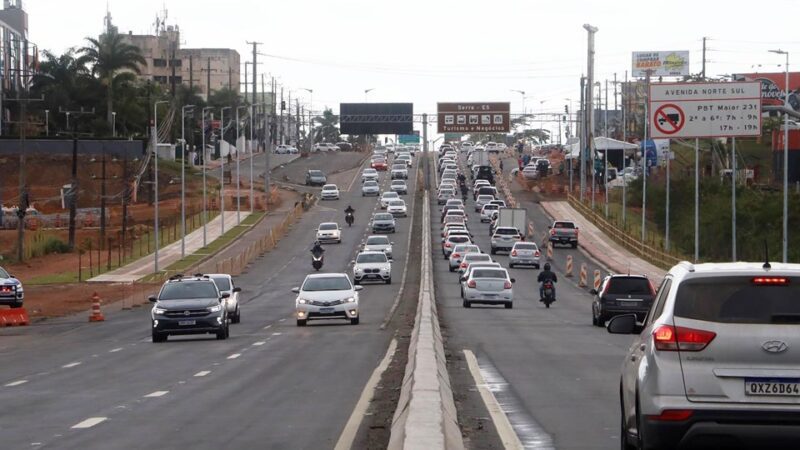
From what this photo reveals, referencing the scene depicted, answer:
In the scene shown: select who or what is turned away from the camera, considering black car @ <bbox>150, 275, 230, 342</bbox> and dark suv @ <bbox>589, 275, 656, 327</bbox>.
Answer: the dark suv

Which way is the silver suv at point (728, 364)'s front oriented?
away from the camera

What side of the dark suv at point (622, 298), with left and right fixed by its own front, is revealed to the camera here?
back

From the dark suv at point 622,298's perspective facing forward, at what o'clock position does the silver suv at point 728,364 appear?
The silver suv is roughly at 6 o'clock from the dark suv.

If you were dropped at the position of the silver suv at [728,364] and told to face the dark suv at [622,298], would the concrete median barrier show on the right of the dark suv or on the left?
left

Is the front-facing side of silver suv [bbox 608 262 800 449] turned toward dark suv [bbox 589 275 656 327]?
yes
